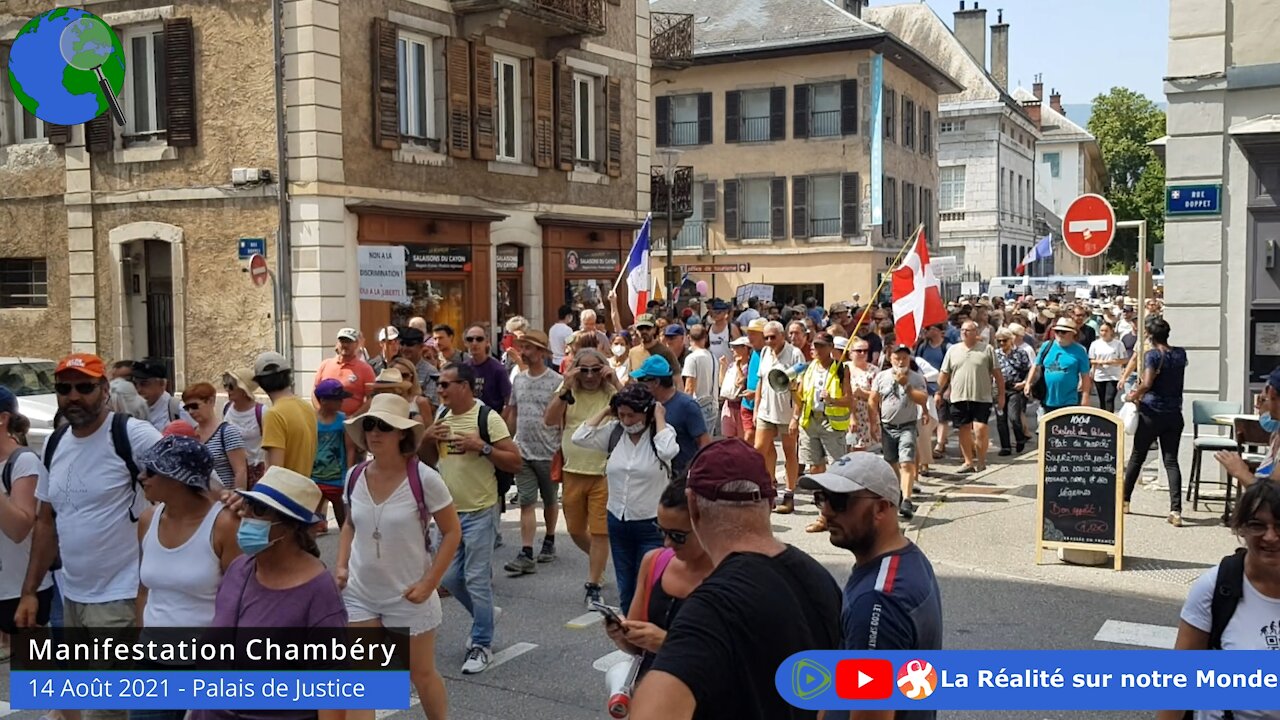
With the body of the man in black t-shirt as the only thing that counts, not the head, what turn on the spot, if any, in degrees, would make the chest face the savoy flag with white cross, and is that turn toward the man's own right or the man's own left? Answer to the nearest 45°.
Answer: approximately 45° to the man's own right

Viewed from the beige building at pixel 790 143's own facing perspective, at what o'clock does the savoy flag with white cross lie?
The savoy flag with white cross is roughly at 12 o'clock from the beige building.

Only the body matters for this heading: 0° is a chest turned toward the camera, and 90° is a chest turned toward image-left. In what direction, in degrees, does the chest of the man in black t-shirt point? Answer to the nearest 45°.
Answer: approximately 135°

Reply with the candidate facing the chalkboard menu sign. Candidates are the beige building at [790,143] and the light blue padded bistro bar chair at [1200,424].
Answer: the beige building

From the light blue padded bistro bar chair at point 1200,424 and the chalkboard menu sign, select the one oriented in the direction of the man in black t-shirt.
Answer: the chalkboard menu sign

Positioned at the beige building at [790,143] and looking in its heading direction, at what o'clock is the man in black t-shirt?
The man in black t-shirt is roughly at 12 o'clock from the beige building.

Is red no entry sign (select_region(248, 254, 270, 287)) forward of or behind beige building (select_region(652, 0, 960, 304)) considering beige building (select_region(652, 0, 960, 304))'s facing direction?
forward

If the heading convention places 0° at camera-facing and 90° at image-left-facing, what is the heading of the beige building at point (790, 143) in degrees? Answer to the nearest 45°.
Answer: approximately 0°

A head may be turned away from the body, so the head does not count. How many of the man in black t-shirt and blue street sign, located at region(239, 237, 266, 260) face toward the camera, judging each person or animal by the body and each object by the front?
1
